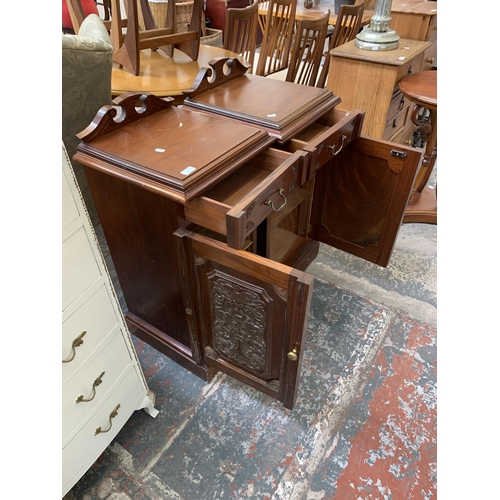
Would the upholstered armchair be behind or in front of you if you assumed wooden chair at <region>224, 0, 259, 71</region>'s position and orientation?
behind

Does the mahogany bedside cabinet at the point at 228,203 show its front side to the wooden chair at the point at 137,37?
no

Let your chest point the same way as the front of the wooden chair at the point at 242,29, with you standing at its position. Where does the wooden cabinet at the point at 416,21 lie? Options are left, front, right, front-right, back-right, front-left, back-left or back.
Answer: front-right

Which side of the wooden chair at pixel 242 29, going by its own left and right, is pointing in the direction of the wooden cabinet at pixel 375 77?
right

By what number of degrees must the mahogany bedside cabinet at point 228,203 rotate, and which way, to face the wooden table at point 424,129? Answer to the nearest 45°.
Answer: approximately 90° to its left

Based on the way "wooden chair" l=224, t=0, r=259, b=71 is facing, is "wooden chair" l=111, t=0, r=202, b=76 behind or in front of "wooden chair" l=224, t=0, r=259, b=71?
behind

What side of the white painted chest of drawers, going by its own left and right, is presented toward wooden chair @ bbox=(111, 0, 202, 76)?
left

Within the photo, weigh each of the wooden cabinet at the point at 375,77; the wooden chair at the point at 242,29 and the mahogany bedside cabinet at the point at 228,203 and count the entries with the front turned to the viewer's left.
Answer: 0

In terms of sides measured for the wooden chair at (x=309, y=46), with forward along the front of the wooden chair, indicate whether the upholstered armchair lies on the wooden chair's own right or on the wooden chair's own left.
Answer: on the wooden chair's own left

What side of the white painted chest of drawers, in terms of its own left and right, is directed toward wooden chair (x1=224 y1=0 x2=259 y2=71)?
left

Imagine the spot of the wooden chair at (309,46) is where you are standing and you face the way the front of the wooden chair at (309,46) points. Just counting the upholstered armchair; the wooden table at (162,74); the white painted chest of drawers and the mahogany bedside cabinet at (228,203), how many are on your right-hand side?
0

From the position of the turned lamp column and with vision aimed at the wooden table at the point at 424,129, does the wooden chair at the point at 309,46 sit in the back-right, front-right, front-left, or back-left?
back-right

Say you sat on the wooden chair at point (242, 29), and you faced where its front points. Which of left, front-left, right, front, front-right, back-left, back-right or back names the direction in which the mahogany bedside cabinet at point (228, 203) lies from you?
back-right

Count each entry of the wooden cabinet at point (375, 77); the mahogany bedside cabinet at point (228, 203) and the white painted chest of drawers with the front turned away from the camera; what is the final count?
0

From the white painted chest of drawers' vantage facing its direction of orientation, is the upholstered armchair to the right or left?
on its left

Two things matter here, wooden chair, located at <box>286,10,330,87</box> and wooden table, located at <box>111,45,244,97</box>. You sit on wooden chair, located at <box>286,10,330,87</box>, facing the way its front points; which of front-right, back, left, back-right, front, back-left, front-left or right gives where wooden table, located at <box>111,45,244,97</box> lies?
left

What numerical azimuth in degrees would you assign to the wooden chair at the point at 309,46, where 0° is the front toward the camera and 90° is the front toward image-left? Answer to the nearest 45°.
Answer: approximately 135°

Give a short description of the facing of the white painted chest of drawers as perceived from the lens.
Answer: facing the viewer and to the right of the viewer
